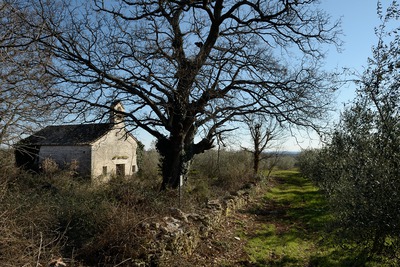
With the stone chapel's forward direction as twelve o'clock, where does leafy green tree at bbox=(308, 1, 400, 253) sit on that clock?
The leafy green tree is roughly at 1 o'clock from the stone chapel.

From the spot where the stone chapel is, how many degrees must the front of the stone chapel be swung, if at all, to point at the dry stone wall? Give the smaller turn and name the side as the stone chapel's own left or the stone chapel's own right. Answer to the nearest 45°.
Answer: approximately 45° to the stone chapel's own right

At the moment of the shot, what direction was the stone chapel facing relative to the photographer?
facing the viewer and to the right of the viewer
